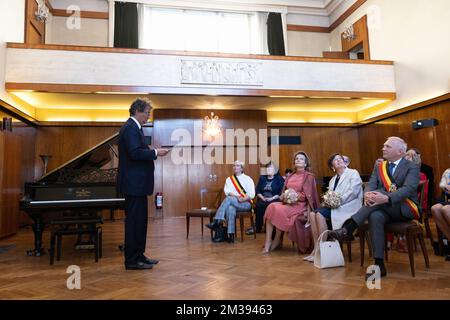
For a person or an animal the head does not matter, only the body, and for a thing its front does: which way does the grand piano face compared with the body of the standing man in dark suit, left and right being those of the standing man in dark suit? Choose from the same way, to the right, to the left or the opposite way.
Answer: to the right

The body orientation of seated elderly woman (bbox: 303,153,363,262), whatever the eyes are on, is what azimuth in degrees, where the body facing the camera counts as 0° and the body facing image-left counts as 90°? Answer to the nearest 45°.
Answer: approximately 45°

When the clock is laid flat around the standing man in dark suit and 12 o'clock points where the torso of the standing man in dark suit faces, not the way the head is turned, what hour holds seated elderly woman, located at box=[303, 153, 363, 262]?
The seated elderly woman is roughly at 12 o'clock from the standing man in dark suit.

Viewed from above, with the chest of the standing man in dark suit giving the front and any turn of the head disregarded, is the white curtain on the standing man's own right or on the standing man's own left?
on the standing man's own left

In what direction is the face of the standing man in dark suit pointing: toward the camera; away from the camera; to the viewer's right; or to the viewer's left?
to the viewer's right

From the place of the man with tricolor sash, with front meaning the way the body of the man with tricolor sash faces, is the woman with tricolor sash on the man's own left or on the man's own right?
on the man's own right

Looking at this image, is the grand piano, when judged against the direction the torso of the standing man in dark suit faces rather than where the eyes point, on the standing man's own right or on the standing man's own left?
on the standing man's own left

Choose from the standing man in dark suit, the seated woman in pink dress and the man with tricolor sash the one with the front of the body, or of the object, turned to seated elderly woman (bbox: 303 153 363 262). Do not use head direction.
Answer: the standing man in dark suit

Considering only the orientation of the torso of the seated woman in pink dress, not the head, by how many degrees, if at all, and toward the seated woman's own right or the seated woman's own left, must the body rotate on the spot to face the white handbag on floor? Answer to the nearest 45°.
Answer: approximately 45° to the seated woman's own left

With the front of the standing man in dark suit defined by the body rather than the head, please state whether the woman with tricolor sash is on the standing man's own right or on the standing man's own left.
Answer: on the standing man's own left

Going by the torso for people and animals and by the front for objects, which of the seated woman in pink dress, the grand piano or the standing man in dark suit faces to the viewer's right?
the standing man in dark suit
